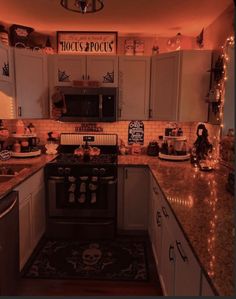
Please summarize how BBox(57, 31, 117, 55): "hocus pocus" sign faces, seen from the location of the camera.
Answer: facing the viewer

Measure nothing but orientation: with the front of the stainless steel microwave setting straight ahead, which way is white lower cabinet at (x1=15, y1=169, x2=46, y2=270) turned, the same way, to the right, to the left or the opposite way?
to the left

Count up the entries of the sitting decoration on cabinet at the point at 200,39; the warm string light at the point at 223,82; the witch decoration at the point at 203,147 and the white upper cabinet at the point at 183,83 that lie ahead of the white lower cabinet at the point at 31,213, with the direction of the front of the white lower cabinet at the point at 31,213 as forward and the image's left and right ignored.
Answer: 4

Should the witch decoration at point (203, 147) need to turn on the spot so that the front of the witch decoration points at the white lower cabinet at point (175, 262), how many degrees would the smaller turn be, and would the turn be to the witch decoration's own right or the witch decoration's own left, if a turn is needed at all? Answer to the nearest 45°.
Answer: approximately 45° to the witch decoration's own left

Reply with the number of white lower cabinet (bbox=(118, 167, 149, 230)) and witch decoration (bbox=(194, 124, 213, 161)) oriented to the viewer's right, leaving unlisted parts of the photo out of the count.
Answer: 0

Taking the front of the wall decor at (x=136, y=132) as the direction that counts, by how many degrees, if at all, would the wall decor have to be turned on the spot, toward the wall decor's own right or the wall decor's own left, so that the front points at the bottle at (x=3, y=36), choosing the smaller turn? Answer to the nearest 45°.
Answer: approximately 45° to the wall decor's own right

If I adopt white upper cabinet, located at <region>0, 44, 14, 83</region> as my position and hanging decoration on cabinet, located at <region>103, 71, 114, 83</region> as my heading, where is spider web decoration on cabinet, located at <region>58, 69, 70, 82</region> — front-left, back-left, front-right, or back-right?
front-left

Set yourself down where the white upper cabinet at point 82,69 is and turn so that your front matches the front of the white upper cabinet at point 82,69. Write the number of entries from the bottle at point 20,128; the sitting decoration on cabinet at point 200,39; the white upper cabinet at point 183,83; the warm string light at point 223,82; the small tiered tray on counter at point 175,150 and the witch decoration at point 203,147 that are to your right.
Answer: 1

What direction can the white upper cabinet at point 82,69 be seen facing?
toward the camera

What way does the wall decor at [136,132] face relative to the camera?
toward the camera

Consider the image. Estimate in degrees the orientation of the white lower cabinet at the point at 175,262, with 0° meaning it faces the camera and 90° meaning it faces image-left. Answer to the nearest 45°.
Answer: approximately 90°

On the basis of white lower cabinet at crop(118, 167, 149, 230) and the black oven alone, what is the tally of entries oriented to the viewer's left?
0

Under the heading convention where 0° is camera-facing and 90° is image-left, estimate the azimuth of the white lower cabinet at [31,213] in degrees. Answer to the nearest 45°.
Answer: approximately 270°

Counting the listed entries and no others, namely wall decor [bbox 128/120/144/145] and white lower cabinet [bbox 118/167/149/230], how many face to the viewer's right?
0

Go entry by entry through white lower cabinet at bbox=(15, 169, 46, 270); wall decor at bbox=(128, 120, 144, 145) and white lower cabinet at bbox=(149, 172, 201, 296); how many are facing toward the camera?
1

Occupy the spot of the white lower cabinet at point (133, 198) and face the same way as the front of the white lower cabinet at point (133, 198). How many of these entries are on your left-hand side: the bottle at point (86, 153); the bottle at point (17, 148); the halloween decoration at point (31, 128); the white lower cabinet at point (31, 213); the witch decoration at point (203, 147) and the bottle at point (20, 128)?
1
